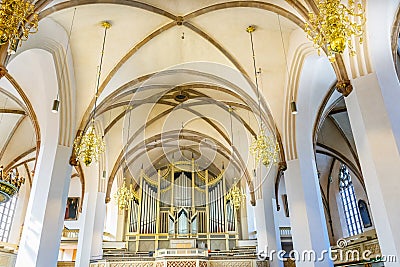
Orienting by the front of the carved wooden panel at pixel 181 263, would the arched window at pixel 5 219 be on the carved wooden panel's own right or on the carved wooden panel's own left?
on the carved wooden panel's own right

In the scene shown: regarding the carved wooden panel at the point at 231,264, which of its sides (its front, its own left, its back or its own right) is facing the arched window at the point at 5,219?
right

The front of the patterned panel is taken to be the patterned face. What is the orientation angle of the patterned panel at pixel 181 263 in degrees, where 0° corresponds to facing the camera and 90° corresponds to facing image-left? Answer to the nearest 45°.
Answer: approximately 0°

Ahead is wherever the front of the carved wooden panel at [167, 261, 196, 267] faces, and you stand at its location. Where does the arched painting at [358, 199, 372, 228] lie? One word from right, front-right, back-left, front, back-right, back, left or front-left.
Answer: left

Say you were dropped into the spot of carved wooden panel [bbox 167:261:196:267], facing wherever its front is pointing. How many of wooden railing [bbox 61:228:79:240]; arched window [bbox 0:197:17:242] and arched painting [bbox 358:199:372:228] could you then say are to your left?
1

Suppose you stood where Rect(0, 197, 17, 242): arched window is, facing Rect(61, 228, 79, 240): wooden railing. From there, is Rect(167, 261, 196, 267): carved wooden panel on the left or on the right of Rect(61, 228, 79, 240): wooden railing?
right

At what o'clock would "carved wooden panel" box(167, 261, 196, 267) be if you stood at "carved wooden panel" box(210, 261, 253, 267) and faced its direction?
"carved wooden panel" box(167, 261, 196, 267) is roughly at 2 o'clock from "carved wooden panel" box(210, 261, 253, 267).

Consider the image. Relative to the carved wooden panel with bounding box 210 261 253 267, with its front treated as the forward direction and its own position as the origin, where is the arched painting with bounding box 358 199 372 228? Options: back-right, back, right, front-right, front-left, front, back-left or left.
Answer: left

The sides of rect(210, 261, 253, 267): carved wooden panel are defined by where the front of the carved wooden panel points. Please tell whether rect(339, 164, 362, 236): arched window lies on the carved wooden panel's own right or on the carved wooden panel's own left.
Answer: on the carved wooden panel's own left

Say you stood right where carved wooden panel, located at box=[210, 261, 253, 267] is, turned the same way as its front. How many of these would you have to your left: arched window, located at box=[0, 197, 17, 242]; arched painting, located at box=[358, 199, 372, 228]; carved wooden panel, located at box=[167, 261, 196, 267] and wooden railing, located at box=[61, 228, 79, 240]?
1

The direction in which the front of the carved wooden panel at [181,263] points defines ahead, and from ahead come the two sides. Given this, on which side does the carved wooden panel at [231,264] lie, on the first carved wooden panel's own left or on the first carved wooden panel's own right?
on the first carved wooden panel's own left
